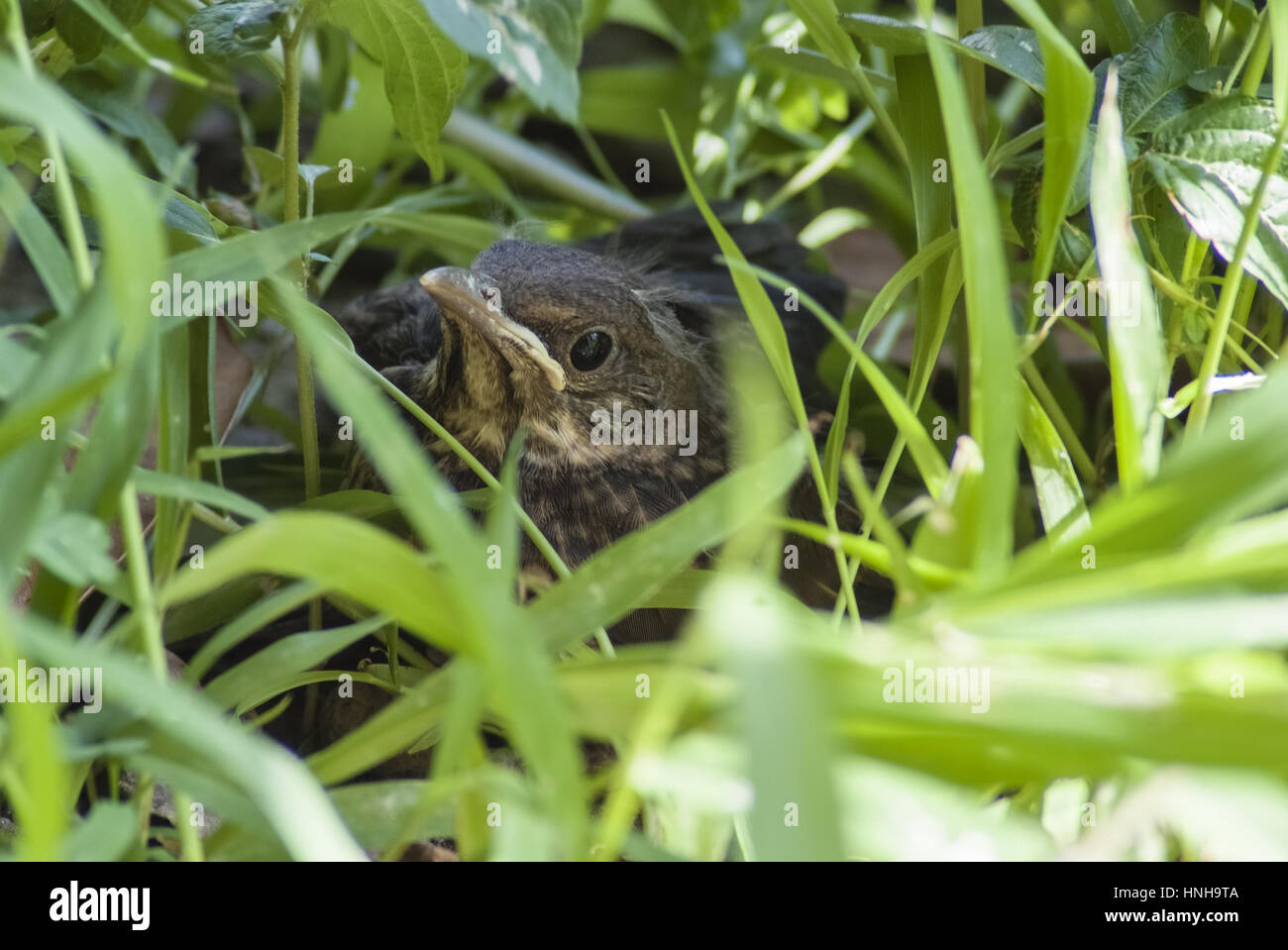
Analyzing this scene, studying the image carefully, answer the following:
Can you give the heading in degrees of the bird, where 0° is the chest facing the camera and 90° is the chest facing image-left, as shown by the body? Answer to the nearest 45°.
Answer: approximately 45°
